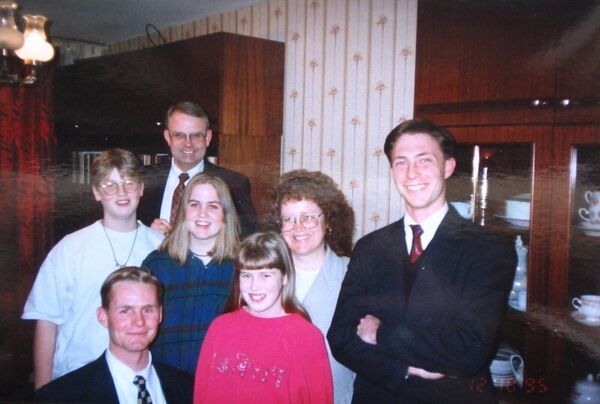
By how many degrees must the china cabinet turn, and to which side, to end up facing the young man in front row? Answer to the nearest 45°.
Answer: approximately 45° to its right

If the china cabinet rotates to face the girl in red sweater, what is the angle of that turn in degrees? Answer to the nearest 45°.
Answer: approximately 45° to its right

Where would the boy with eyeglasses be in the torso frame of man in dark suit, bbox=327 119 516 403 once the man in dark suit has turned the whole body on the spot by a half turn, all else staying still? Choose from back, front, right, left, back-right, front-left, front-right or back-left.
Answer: back-left

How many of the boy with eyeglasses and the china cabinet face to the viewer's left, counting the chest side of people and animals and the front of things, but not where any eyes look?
0

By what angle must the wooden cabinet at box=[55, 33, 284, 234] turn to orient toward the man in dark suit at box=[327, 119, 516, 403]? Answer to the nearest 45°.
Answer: approximately 45° to its left

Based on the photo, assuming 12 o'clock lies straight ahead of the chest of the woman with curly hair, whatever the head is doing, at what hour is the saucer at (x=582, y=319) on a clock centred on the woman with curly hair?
The saucer is roughly at 8 o'clock from the woman with curly hair.

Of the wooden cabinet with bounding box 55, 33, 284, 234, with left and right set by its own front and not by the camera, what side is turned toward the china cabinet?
left

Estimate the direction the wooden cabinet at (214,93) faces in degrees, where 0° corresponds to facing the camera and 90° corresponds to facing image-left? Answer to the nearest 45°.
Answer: approximately 45°
